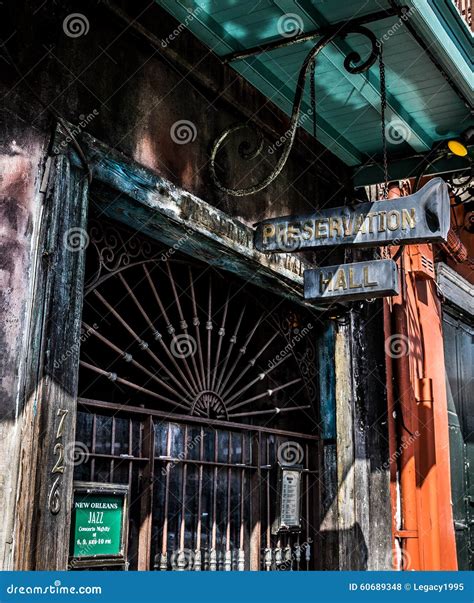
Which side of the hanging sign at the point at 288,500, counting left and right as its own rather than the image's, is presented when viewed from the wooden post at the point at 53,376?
right

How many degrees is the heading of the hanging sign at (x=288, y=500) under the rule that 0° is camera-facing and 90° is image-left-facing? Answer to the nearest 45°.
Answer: approximately 315°

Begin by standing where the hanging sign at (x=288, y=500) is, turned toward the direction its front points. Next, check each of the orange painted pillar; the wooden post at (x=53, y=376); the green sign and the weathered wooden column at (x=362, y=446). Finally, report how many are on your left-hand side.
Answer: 2

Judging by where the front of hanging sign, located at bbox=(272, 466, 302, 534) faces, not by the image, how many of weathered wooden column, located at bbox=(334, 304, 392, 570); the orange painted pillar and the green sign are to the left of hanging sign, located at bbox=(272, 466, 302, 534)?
2

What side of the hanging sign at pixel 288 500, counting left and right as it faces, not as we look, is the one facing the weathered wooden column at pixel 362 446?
left

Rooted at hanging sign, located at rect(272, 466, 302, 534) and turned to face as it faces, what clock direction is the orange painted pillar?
The orange painted pillar is roughly at 9 o'clock from the hanging sign.
